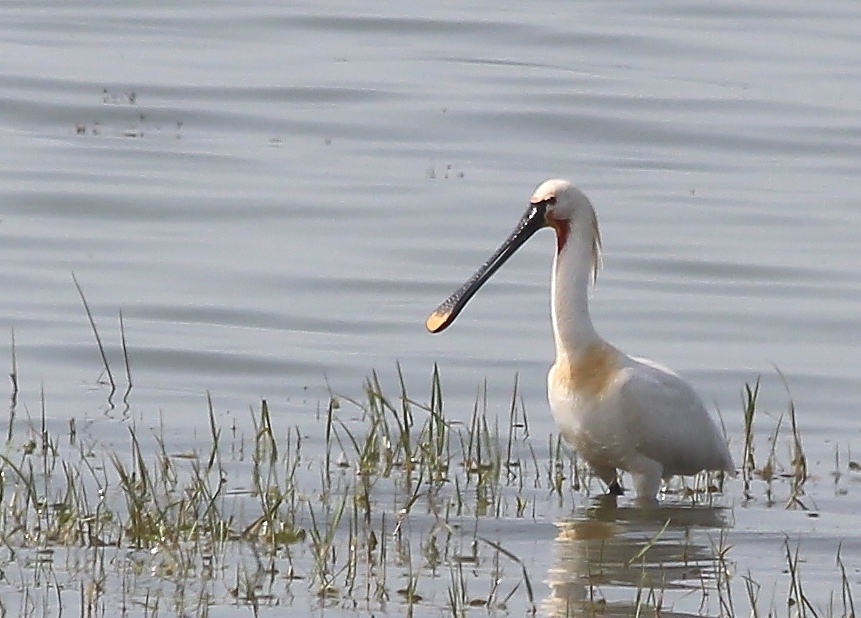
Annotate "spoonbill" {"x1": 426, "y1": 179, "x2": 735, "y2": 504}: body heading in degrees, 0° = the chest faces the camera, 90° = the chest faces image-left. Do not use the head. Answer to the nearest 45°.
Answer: approximately 45°
